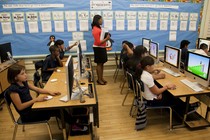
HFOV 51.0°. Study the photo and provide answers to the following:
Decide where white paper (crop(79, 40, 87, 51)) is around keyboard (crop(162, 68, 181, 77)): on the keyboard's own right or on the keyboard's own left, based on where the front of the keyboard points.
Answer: on the keyboard's own right

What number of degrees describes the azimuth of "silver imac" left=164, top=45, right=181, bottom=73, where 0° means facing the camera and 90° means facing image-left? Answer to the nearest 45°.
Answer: approximately 45°

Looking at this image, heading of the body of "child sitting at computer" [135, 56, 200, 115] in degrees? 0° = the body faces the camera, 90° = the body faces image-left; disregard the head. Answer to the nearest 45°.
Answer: approximately 270°

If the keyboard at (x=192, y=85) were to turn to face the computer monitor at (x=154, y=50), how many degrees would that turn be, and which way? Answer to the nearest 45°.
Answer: approximately 90° to its right

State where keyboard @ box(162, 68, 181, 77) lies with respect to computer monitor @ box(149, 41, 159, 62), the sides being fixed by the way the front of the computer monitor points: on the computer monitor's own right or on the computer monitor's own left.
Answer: on the computer monitor's own left

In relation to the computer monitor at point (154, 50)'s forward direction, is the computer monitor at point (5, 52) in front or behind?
in front

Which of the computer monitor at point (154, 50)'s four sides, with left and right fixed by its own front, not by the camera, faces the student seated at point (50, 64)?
front

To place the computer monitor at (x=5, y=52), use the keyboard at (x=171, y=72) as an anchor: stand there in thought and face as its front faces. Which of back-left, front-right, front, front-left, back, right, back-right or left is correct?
front-right

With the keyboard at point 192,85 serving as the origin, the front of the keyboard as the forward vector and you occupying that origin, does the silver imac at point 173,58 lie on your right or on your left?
on your right
